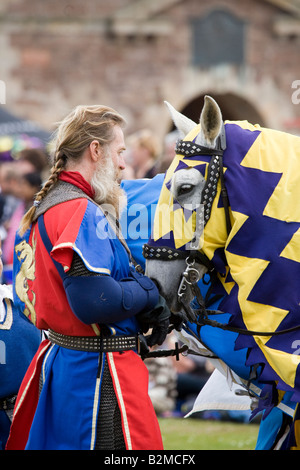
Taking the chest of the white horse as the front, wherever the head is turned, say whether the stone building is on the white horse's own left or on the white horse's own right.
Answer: on the white horse's own right

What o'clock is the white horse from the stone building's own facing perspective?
The white horse is roughly at 12 o'clock from the stone building.

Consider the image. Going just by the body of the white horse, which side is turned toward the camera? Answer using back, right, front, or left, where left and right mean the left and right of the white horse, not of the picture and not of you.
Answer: left

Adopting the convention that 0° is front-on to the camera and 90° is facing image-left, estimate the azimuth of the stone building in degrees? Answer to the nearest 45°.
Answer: approximately 0°

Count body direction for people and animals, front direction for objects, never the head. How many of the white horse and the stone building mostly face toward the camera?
1

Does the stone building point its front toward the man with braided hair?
yes

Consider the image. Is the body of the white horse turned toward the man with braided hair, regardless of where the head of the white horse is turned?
yes

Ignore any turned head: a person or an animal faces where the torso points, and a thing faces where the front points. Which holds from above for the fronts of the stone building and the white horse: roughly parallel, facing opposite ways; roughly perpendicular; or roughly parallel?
roughly perpendicular

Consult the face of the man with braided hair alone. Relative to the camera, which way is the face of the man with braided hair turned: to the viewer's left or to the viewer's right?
to the viewer's right

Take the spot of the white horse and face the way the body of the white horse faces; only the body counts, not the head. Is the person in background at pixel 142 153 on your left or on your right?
on your right
